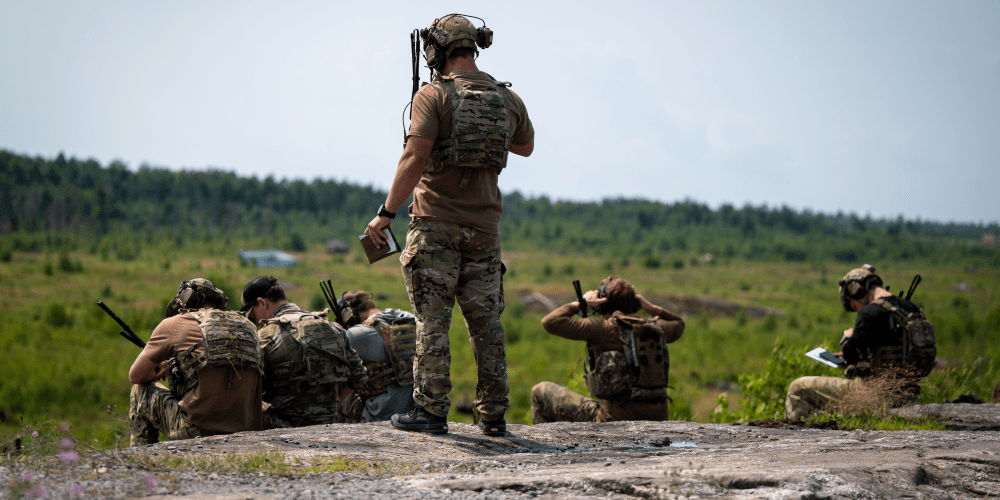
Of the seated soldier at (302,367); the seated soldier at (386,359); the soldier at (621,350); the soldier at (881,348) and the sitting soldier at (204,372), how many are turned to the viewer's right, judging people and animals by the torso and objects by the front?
0

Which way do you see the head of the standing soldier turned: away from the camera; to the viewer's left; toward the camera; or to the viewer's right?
away from the camera

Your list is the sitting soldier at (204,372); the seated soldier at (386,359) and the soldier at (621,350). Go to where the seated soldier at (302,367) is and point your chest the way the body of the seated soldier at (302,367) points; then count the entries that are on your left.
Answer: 1

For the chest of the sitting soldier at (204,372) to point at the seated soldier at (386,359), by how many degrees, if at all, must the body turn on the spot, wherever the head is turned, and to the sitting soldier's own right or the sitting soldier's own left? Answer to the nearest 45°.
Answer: approximately 90° to the sitting soldier's own right

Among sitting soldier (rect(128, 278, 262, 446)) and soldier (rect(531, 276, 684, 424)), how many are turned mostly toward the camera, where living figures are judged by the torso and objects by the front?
0

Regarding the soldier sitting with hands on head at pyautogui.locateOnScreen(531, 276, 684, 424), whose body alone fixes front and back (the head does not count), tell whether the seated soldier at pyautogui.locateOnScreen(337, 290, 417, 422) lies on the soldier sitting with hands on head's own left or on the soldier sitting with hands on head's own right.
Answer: on the soldier sitting with hands on head's own left

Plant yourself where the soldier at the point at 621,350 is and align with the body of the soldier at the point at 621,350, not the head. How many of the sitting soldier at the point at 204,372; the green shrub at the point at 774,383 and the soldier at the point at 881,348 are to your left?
1

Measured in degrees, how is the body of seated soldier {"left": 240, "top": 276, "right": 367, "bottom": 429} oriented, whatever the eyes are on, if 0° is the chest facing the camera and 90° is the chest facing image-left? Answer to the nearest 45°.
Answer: approximately 135°

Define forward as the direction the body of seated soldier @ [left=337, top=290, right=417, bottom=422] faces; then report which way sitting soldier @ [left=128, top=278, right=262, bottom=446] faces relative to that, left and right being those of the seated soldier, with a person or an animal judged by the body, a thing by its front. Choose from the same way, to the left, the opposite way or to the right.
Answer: the same way

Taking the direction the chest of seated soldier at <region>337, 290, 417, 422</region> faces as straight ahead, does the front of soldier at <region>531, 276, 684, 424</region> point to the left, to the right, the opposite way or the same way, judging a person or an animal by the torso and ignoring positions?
the same way

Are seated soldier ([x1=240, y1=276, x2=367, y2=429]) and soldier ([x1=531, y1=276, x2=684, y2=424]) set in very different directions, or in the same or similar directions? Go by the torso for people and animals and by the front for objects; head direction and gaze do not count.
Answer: same or similar directions

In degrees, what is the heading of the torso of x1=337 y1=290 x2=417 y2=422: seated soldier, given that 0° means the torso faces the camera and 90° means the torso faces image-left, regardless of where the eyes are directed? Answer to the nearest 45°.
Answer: approximately 135°

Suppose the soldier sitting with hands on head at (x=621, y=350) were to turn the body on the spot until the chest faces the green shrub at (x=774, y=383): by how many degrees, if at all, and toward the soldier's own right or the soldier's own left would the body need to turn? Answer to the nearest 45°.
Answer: approximately 90° to the soldier's own right

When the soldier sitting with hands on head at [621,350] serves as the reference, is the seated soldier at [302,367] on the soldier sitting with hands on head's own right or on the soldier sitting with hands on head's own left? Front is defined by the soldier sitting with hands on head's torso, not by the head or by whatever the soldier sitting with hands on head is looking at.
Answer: on the soldier sitting with hands on head's own left

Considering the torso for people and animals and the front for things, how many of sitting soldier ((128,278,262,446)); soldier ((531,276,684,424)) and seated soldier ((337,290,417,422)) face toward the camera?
0

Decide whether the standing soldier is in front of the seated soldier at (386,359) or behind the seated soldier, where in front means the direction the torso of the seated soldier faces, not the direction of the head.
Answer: behind

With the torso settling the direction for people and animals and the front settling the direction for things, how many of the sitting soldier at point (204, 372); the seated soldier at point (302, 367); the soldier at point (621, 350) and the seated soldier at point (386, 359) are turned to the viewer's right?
0

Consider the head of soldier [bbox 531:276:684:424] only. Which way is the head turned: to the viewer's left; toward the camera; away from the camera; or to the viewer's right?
away from the camera
